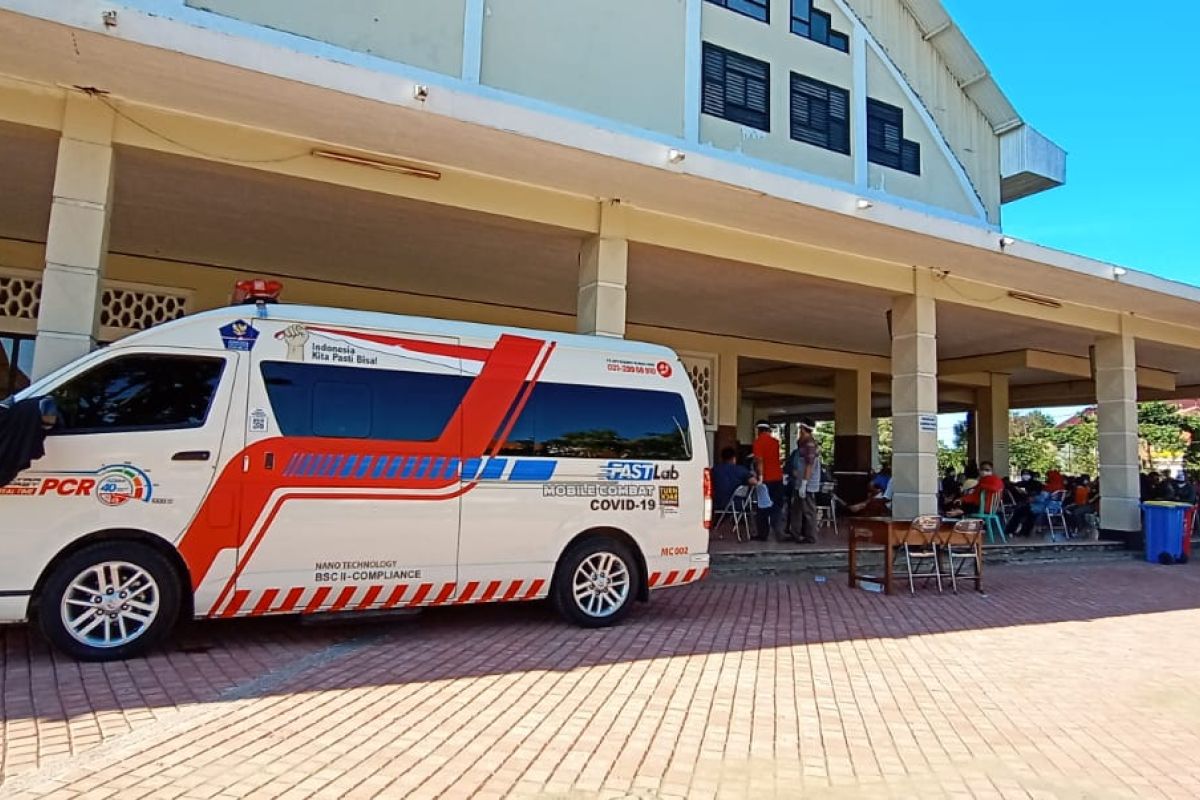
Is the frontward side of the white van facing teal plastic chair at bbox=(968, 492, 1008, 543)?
no

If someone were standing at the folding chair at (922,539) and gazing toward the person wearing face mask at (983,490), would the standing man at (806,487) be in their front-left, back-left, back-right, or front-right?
front-left

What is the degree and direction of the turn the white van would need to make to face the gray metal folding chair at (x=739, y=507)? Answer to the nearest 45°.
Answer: approximately 135° to its right

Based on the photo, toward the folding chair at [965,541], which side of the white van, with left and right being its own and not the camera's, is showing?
back

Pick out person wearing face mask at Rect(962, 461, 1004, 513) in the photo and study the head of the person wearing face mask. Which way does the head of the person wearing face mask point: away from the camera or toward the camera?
toward the camera

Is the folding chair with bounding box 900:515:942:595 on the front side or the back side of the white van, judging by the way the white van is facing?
on the back side

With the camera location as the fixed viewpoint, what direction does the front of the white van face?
facing to the left of the viewer

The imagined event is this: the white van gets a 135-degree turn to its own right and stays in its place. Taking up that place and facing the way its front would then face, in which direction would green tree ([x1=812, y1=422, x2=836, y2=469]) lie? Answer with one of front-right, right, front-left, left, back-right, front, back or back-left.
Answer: front

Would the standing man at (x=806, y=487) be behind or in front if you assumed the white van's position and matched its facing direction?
behind

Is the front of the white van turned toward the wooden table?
no

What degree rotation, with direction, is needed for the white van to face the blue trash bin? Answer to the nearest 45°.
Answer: approximately 180°
